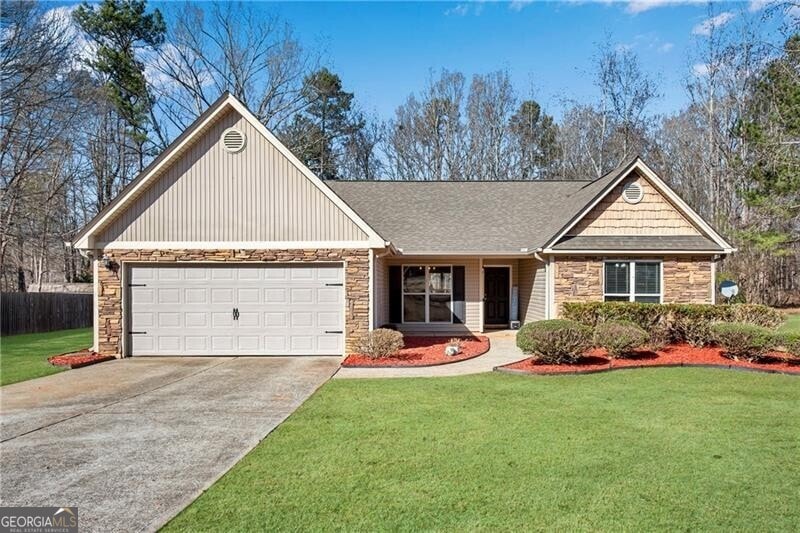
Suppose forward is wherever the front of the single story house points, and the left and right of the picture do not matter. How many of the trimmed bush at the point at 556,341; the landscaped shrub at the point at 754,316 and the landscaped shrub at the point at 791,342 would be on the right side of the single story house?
0

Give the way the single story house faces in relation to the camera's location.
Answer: facing the viewer

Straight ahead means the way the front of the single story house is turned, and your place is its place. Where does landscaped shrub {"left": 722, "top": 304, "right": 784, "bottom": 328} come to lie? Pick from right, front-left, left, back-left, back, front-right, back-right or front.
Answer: left

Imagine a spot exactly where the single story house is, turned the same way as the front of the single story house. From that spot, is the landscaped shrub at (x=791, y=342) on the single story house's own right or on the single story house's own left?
on the single story house's own left

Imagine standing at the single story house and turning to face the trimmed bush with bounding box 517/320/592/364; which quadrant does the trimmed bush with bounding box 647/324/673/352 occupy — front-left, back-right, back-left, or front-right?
front-left

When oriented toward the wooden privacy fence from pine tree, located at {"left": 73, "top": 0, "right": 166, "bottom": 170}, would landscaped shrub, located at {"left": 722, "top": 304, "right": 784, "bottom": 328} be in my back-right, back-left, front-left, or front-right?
front-left

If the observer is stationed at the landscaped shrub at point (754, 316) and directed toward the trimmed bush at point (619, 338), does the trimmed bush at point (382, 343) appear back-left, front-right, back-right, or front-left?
front-right

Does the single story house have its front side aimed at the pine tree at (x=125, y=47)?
no

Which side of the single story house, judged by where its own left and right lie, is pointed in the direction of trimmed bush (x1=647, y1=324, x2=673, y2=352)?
left

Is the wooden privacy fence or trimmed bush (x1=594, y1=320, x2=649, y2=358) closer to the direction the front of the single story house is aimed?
the trimmed bush

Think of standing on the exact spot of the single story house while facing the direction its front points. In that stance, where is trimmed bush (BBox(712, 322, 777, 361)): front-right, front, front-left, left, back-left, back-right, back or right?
left
